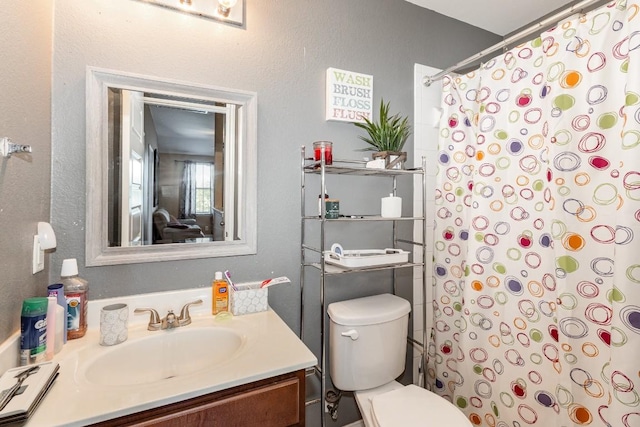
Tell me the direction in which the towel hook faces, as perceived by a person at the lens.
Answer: facing to the right of the viewer

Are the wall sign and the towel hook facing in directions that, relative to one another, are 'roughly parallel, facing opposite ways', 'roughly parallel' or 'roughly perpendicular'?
roughly perpendicular

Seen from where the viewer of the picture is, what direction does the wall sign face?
facing the viewer and to the right of the viewer

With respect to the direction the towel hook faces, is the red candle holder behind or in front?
in front

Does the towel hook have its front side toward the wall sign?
yes

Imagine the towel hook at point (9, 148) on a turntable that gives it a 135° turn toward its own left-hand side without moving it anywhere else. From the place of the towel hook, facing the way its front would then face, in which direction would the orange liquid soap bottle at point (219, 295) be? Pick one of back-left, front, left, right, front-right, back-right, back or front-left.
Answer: back-right

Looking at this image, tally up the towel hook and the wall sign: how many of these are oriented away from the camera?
0

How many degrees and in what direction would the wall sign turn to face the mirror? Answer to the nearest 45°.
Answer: approximately 90° to its right

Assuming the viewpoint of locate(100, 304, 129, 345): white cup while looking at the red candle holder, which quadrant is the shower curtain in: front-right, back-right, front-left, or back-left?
front-right

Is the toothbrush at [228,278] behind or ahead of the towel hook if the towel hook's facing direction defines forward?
ahead
